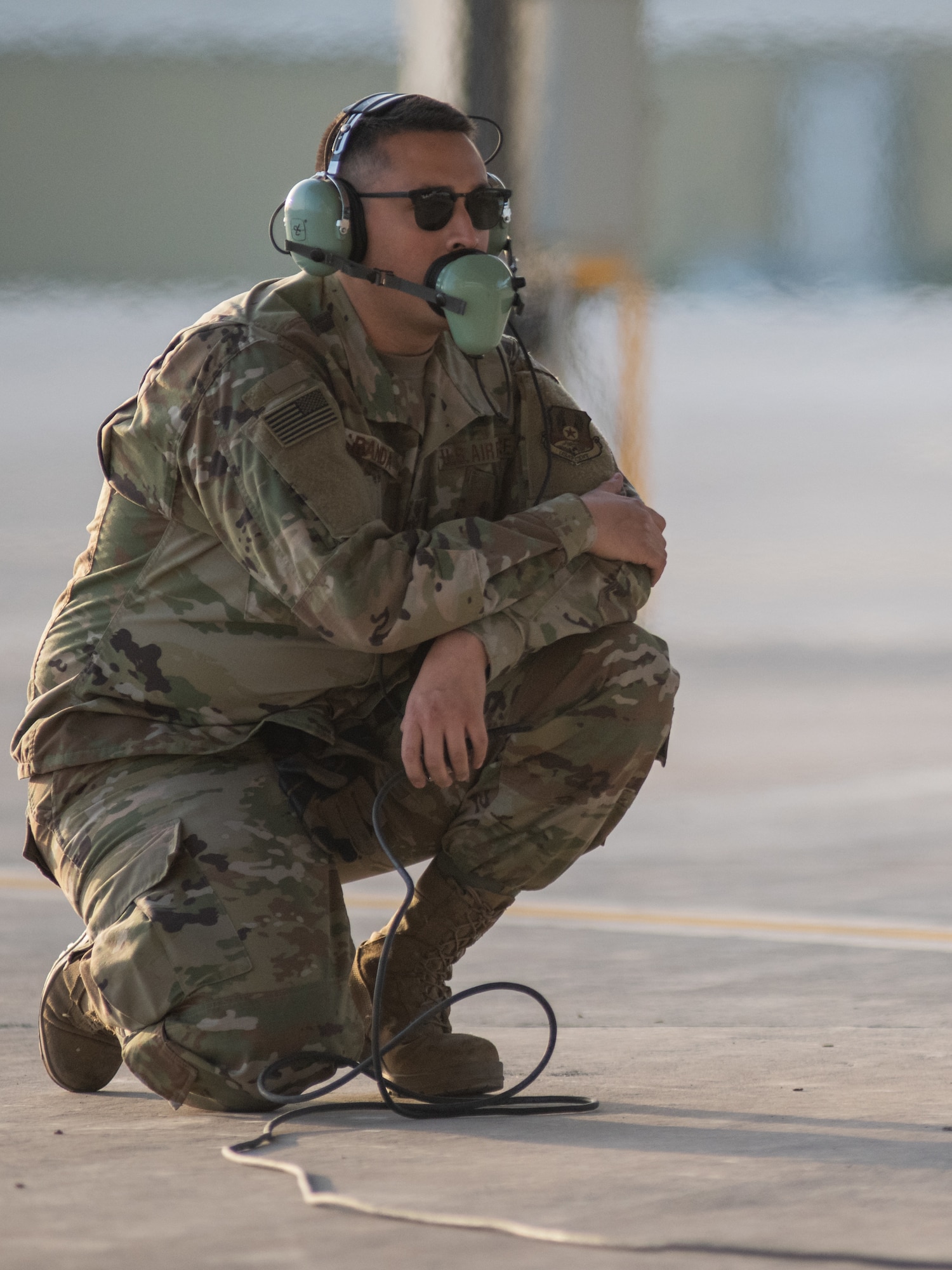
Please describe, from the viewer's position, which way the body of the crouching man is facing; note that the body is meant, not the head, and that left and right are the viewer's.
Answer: facing the viewer and to the right of the viewer

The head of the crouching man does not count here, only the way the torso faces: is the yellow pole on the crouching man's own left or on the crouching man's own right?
on the crouching man's own left

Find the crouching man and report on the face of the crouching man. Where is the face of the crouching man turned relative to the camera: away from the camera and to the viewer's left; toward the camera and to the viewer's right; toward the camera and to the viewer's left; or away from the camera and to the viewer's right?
toward the camera and to the viewer's right
